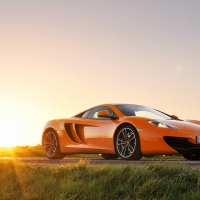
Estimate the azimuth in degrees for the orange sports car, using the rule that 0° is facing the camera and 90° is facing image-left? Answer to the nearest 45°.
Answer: approximately 315°
